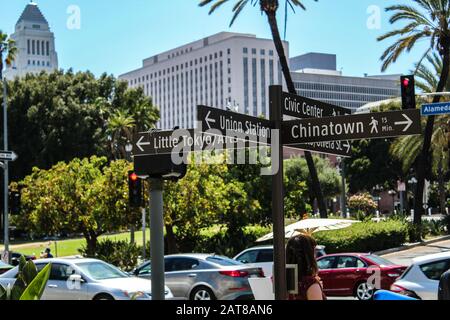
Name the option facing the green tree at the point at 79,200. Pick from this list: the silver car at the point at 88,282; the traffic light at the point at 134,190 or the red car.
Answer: the red car

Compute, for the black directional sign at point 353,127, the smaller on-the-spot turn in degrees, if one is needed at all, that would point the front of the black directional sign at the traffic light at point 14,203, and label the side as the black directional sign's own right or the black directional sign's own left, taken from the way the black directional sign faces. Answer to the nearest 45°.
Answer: approximately 135° to the black directional sign's own right

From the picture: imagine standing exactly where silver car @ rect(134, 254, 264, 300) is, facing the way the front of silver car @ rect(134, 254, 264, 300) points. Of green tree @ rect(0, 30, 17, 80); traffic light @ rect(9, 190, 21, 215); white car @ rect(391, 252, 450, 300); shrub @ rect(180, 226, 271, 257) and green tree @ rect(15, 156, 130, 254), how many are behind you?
1

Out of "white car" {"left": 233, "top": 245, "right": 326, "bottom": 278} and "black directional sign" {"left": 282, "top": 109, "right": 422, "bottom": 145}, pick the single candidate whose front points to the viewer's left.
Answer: the white car

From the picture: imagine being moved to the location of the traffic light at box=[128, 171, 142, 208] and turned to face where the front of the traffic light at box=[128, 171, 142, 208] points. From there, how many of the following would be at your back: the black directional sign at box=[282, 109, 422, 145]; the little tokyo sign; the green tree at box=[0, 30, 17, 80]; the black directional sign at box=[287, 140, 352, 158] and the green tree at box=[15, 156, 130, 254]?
2

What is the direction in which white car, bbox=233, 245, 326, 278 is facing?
to the viewer's left

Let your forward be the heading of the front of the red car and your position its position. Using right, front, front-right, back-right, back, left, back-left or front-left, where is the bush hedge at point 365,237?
front-right

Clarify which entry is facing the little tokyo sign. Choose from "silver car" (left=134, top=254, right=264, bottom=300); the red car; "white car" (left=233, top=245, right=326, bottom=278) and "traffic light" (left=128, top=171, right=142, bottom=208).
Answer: the traffic light

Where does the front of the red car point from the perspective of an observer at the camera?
facing away from the viewer and to the left of the viewer

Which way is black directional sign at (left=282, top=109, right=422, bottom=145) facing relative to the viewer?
toward the camera

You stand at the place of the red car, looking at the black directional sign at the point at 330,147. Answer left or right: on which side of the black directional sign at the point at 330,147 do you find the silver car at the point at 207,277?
right

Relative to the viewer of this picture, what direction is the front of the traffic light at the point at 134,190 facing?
facing the viewer

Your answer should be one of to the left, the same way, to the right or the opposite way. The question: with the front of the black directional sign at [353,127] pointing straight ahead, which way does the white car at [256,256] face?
to the right

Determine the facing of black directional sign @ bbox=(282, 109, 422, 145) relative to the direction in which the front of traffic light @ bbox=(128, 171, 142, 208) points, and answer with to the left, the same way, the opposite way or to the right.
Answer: the same way

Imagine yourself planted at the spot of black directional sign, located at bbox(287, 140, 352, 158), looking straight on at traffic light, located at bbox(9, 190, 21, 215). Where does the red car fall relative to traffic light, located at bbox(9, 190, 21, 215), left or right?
right

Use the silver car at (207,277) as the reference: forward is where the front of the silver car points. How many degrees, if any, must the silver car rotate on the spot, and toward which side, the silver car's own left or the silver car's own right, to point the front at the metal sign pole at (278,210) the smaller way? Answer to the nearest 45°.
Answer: approximately 135° to the silver car's own left
